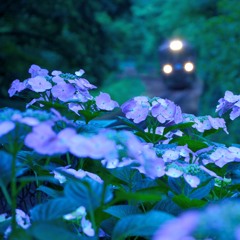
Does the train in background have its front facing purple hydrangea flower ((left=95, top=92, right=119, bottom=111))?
yes

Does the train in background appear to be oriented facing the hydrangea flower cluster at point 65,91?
yes

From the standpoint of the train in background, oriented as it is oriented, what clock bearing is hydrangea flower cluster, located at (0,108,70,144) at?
The hydrangea flower cluster is roughly at 12 o'clock from the train in background.

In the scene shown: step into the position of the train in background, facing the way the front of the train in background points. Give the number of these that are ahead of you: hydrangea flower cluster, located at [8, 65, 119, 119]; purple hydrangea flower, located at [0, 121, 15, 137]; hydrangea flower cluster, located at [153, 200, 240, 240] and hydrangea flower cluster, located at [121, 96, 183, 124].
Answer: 4

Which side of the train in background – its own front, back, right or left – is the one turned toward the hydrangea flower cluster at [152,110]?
front

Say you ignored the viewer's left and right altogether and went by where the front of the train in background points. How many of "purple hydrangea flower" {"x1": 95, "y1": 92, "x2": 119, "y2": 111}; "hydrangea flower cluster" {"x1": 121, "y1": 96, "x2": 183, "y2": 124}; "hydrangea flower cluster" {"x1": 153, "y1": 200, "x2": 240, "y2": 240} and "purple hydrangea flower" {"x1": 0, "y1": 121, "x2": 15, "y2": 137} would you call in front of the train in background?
4

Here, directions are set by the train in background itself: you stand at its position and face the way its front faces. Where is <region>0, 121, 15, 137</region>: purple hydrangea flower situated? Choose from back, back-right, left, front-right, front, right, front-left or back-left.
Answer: front

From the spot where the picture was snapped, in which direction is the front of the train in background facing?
facing the viewer

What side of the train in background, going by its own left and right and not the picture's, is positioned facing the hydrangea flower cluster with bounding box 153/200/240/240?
front
